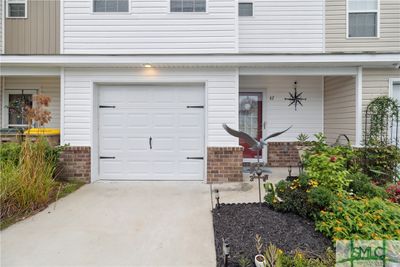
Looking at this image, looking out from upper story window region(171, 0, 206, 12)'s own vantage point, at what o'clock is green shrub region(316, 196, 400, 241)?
The green shrub is roughly at 11 o'clock from the upper story window.

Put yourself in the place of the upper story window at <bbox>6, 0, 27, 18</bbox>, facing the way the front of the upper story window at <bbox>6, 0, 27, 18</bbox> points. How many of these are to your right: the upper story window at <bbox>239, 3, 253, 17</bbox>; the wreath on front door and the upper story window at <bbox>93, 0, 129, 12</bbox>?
0

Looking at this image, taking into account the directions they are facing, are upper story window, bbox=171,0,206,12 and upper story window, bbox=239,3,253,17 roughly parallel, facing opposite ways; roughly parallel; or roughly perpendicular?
roughly parallel

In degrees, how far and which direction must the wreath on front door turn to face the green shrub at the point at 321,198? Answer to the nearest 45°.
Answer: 0° — it already faces it

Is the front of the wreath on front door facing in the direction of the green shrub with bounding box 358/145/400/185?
no

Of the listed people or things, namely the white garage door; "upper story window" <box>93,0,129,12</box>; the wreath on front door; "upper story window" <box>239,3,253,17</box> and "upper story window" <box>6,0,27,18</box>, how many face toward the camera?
5

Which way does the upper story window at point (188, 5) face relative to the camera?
toward the camera

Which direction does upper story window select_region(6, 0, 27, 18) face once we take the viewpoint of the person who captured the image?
facing the viewer

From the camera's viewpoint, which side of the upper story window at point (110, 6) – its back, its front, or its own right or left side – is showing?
front

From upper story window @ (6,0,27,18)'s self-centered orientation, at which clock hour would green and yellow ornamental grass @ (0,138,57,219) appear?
The green and yellow ornamental grass is roughly at 12 o'clock from the upper story window.
